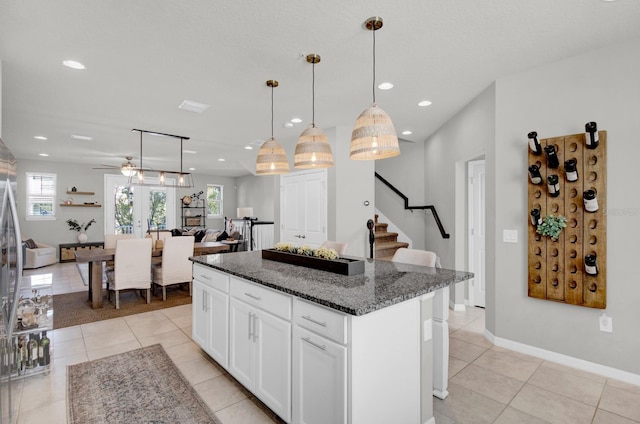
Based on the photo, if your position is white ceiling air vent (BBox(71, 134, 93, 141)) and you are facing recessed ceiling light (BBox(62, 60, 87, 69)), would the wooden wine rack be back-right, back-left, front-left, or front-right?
front-left

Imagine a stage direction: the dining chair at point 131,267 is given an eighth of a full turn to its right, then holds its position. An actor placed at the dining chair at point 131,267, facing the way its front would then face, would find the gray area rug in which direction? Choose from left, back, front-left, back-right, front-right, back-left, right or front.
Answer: back

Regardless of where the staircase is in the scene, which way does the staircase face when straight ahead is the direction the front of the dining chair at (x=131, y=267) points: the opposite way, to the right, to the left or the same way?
the opposite way

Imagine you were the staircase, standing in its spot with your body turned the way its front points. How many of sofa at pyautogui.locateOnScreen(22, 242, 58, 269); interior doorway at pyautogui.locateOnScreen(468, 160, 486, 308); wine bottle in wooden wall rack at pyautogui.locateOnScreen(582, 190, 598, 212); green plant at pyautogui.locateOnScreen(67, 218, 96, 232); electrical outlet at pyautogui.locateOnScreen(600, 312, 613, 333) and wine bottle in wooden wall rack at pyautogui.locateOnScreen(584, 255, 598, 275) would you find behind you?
2

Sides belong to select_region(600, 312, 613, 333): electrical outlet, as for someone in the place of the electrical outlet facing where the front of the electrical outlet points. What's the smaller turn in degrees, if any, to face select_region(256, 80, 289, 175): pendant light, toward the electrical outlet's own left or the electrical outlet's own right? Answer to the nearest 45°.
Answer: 0° — it already faces it

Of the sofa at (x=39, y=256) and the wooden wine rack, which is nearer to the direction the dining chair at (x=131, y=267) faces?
the sofa

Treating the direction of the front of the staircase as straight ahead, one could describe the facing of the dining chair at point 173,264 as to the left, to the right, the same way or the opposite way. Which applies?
the opposite way

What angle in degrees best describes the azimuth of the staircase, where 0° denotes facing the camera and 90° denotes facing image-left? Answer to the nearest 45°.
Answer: approximately 270°

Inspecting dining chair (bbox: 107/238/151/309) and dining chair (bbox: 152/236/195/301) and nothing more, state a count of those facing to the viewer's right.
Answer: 0

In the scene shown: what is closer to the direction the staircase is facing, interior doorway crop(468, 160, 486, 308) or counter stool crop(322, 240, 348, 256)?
the interior doorway

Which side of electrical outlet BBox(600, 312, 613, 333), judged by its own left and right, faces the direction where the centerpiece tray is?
front

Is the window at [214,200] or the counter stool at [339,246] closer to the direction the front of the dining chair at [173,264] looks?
the window

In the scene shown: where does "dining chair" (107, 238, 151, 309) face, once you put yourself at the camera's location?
facing away from the viewer and to the left of the viewer
